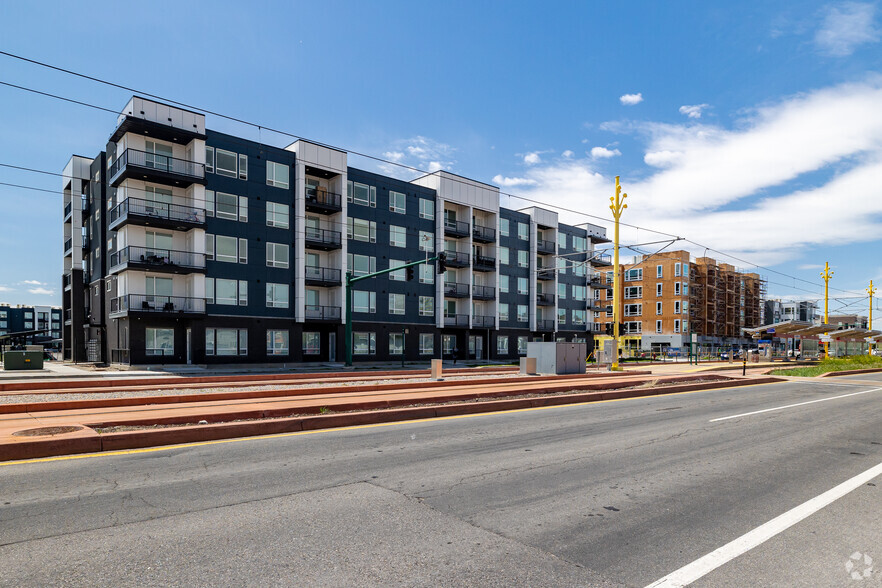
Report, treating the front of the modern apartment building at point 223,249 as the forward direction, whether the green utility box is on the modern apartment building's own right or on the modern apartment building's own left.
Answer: on the modern apartment building's own right

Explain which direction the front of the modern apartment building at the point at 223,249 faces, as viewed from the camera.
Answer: facing the viewer and to the right of the viewer
